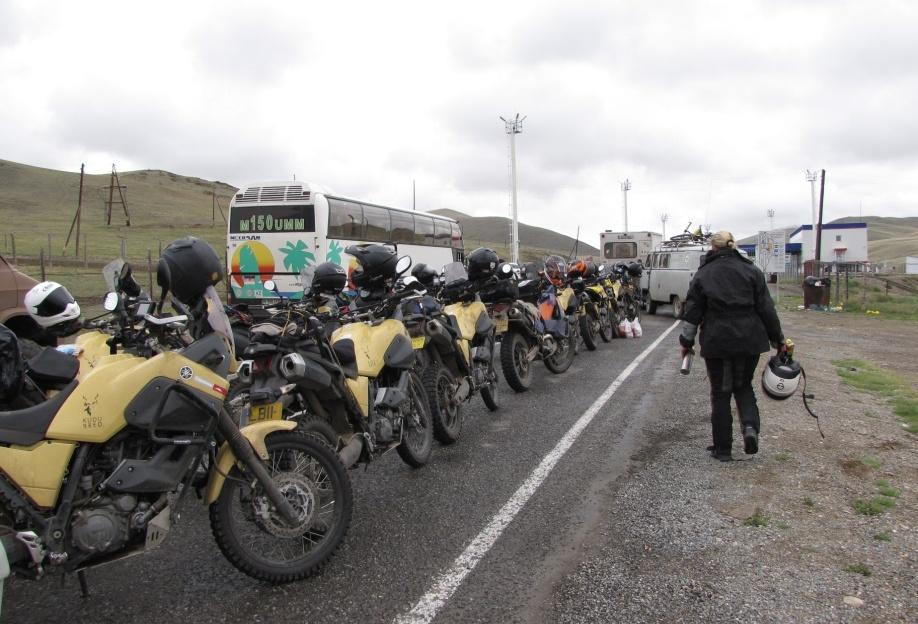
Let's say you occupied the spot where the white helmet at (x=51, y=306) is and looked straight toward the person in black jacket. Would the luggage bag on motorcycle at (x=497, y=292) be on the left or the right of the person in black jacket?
left

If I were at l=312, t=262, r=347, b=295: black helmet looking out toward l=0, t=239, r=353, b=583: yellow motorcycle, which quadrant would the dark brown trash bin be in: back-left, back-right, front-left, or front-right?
back-left

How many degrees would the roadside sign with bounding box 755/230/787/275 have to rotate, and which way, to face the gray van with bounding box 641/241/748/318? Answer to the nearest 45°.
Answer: approximately 45° to its right

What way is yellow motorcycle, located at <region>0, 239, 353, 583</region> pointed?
to the viewer's right
